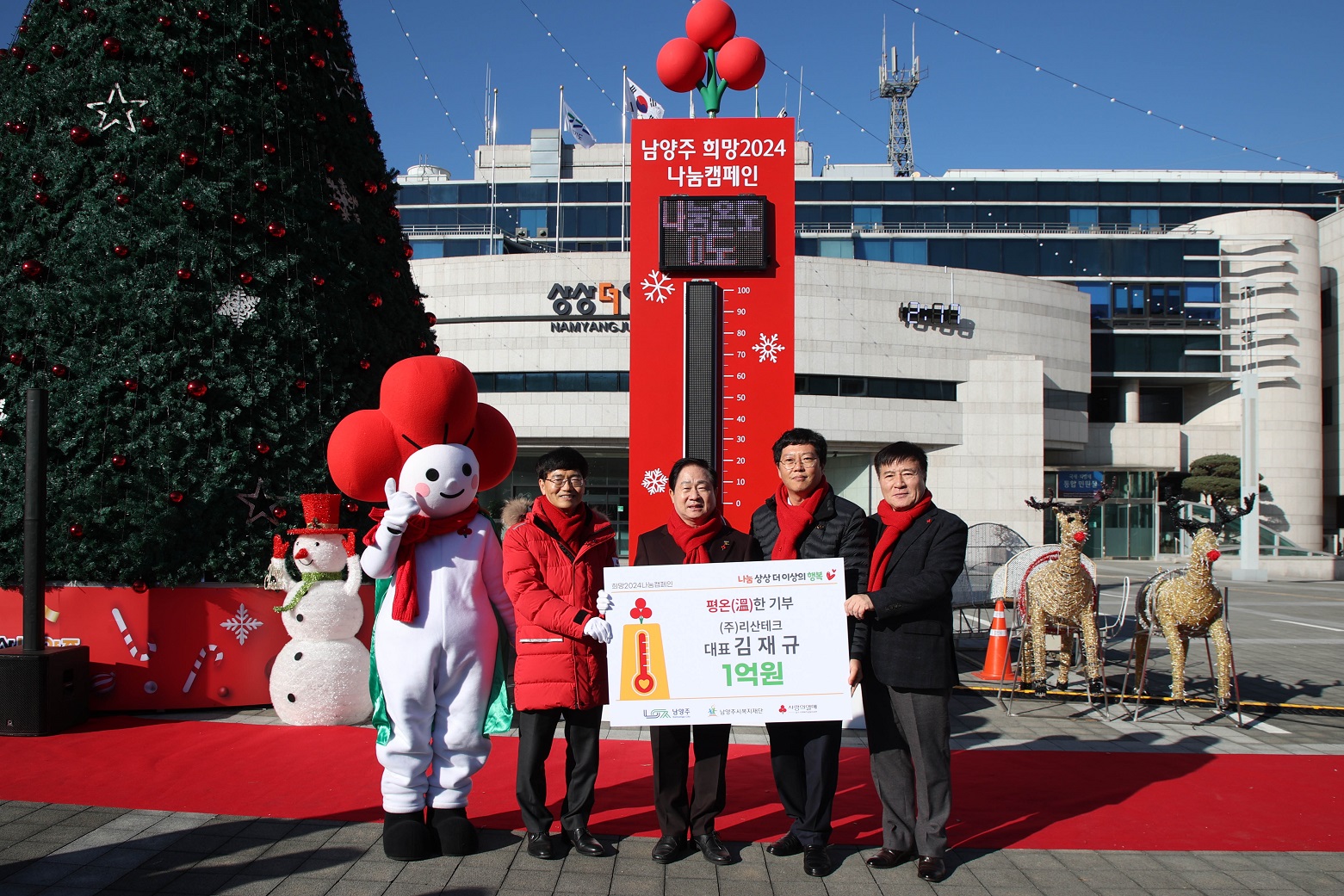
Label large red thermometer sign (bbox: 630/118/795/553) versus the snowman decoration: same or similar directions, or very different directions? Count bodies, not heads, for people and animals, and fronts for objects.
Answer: same or similar directions

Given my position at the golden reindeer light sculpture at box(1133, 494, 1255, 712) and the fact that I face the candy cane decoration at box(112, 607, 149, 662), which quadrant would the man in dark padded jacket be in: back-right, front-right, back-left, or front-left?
front-left

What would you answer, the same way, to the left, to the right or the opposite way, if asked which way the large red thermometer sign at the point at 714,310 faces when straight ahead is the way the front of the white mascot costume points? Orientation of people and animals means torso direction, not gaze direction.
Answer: the same way

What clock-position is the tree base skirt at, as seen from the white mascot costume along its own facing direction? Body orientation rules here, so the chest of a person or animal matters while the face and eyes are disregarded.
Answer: The tree base skirt is roughly at 5 o'clock from the white mascot costume.

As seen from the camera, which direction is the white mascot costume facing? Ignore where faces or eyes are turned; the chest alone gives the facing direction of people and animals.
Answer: toward the camera

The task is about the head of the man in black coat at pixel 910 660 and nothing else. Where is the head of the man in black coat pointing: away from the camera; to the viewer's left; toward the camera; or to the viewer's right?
toward the camera

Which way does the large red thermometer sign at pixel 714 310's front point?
toward the camera

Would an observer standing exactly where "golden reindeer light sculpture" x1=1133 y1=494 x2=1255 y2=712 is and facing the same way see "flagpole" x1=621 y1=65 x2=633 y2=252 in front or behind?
behind

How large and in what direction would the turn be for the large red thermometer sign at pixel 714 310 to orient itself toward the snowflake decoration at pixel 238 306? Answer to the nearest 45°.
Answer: approximately 90° to its right

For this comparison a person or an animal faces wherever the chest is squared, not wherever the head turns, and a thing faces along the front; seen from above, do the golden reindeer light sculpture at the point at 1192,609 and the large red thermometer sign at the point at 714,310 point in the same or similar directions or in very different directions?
same or similar directions

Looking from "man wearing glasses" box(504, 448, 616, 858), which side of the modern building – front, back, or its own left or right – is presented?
front

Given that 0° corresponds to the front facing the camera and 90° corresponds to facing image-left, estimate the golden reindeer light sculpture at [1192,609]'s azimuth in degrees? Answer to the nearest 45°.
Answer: approximately 315°

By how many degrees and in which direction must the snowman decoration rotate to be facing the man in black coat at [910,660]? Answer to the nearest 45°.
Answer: approximately 90° to its left

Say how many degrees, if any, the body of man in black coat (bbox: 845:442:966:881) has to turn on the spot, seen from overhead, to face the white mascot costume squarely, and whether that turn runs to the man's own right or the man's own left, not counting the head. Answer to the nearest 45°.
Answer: approximately 45° to the man's own right

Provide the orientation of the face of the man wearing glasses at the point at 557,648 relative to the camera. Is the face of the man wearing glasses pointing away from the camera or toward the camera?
toward the camera

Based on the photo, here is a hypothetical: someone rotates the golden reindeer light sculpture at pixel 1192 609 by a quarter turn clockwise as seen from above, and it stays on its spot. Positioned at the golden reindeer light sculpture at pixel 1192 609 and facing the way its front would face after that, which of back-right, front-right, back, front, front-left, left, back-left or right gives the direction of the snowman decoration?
front

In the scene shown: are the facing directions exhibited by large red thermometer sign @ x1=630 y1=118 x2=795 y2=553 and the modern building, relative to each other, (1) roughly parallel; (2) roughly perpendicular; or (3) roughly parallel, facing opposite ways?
roughly parallel

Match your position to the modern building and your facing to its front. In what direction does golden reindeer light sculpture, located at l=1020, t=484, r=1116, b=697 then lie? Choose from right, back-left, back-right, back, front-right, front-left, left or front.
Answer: front
